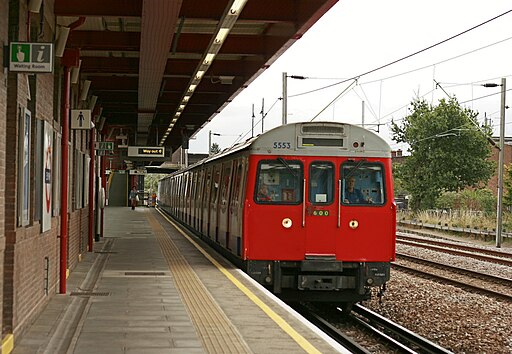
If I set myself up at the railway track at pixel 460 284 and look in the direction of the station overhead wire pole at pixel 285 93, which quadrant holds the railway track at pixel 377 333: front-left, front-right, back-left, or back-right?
back-left

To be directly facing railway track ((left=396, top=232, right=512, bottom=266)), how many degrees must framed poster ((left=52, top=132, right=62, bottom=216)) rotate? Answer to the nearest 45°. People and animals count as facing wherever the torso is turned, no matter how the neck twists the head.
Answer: approximately 45° to its left

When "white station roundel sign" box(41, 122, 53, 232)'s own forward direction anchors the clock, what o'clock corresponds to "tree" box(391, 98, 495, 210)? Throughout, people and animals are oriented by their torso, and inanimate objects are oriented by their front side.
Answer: The tree is roughly at 10 o'clock from the white station roundel sign.

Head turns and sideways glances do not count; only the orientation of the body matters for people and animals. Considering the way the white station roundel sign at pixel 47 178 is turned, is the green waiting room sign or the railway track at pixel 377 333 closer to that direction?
the railway track

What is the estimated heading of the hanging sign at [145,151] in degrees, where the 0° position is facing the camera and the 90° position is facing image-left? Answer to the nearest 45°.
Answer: approximately 0°

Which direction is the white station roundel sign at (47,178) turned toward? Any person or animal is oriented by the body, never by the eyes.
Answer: to the viewer's right

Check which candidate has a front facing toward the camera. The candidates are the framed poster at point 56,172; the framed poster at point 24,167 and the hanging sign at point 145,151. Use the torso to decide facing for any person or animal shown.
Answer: the hanging sign

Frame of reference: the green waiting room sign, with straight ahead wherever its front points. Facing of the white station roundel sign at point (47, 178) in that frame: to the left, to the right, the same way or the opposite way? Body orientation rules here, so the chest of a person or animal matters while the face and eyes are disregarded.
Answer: to the left

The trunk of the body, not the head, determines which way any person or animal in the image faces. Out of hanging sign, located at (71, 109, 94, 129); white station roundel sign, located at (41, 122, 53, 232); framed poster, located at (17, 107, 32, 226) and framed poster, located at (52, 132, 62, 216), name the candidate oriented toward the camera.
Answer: the hanging sign

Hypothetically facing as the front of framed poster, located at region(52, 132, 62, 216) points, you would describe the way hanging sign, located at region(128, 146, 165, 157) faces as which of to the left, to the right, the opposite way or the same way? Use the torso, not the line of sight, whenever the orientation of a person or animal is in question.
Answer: to the right

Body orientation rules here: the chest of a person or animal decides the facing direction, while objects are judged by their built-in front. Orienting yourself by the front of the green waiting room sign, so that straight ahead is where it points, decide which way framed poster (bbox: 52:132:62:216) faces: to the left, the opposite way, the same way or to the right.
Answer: to the left

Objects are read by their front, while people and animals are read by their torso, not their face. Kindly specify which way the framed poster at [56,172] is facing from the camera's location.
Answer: facing to the right of the viewer
